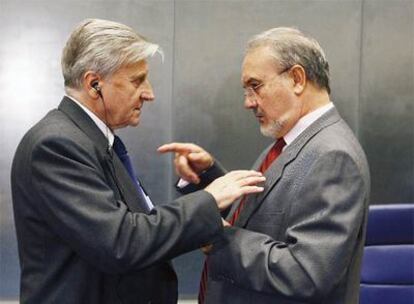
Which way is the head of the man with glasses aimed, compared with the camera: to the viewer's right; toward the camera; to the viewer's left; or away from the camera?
to the viewer's left

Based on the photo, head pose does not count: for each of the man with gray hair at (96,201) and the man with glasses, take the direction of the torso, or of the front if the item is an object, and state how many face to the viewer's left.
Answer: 1

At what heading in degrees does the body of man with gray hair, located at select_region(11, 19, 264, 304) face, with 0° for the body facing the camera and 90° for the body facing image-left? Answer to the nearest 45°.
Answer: approximately 270°

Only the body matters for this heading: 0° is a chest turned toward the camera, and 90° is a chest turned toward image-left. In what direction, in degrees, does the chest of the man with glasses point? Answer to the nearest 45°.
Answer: approximately 90°

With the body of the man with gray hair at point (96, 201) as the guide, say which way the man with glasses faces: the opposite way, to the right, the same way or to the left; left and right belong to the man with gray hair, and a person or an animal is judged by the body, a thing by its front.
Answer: the opposite way

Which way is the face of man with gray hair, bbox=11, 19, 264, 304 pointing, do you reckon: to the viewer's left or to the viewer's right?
to the viewer's right
